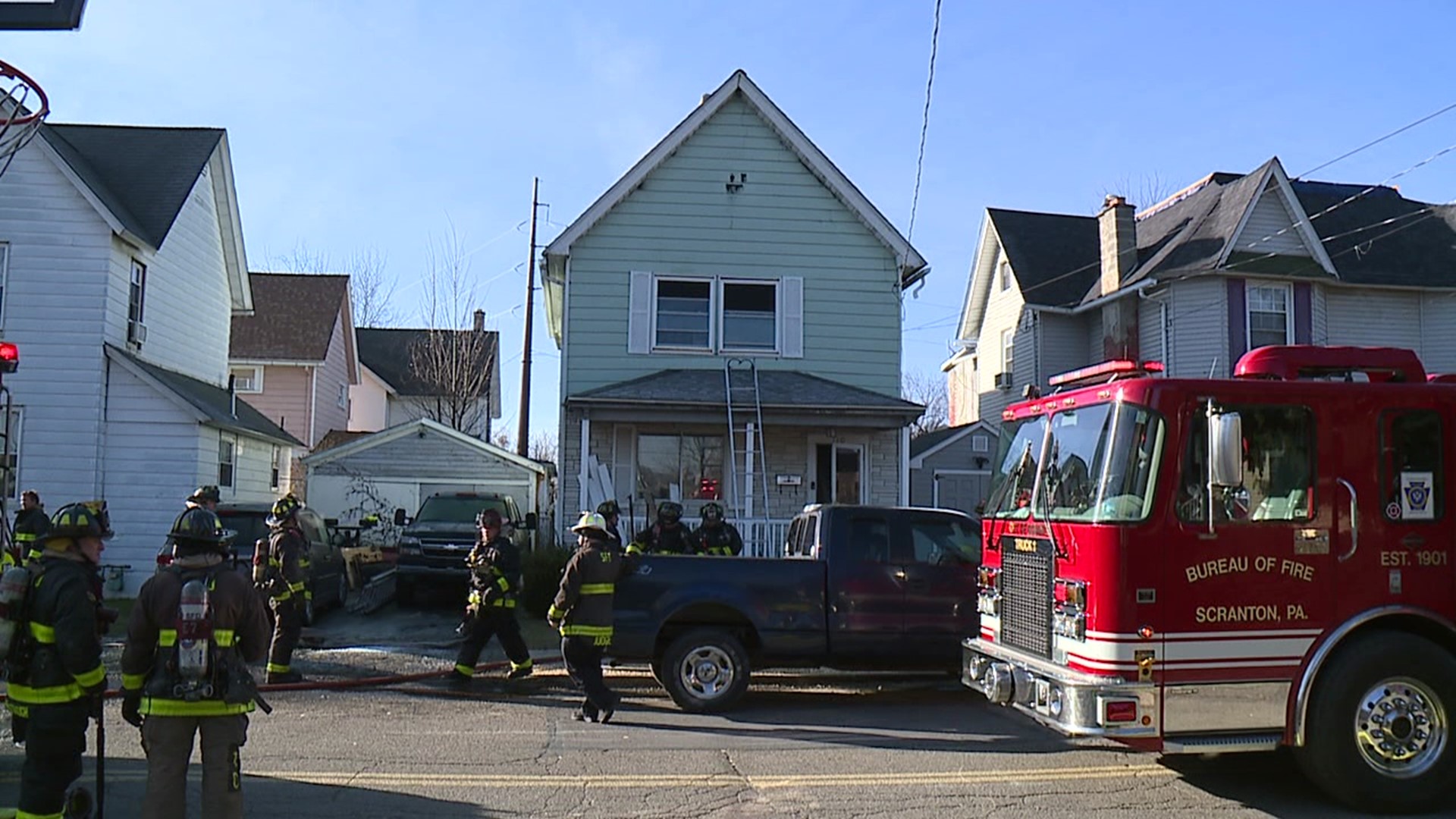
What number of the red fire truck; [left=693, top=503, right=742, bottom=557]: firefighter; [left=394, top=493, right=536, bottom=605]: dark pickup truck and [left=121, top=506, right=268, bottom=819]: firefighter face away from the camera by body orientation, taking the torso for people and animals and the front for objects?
1

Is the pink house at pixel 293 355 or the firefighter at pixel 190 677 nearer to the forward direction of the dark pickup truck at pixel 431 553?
the firefighter

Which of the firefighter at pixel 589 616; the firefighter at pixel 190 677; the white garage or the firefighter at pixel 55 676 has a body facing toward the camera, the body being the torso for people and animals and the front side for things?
the white garage

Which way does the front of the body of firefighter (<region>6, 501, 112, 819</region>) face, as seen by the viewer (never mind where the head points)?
to the viewer's right

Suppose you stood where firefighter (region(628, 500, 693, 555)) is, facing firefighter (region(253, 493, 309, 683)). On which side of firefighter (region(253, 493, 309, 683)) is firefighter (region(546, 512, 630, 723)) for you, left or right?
left

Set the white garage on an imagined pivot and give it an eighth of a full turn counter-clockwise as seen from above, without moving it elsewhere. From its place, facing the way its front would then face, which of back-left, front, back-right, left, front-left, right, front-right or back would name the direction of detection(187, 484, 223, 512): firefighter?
front-right

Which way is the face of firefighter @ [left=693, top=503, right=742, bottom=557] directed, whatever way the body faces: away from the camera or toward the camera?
toward the camera

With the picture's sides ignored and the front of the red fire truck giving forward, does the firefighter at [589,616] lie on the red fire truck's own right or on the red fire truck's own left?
on the red fire truck's own right

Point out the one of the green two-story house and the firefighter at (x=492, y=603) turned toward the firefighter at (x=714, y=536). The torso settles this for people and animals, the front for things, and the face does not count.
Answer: the green two-story house

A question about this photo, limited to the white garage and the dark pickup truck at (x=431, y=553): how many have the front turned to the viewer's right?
0

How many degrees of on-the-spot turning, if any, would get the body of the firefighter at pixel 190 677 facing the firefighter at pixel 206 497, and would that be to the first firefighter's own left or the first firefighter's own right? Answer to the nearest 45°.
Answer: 0° — they already face them

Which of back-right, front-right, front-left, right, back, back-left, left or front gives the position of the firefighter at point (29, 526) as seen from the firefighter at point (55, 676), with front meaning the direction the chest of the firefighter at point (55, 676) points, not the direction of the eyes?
left

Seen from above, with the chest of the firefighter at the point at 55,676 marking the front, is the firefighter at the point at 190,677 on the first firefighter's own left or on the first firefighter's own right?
on the first firefighter's own right

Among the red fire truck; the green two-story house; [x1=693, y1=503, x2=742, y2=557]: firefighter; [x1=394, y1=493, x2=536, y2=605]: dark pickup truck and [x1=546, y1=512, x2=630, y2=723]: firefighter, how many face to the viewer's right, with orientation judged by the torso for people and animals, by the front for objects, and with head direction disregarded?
0

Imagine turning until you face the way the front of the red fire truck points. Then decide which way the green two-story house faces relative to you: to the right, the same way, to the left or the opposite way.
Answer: to the left

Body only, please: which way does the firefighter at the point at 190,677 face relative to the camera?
away from the camera

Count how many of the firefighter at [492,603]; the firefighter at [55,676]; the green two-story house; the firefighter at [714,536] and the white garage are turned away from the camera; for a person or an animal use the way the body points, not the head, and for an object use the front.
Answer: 0

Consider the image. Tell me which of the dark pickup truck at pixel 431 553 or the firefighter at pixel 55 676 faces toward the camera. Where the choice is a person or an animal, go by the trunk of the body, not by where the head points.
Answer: the dark pickup truck
